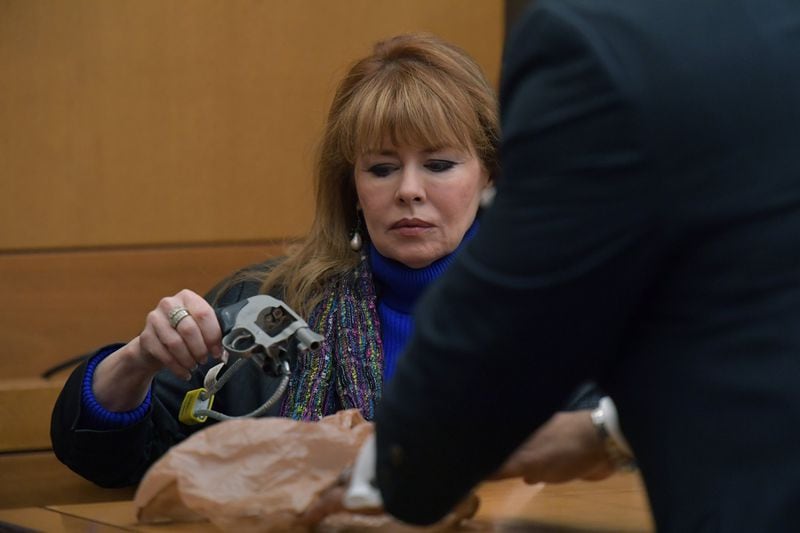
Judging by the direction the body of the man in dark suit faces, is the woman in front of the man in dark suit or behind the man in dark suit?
in front

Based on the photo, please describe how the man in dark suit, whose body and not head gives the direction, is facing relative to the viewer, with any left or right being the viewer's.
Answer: facing away from the viewer and to the left of the viewer

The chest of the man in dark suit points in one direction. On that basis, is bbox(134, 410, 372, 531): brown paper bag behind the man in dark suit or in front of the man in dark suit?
in front
